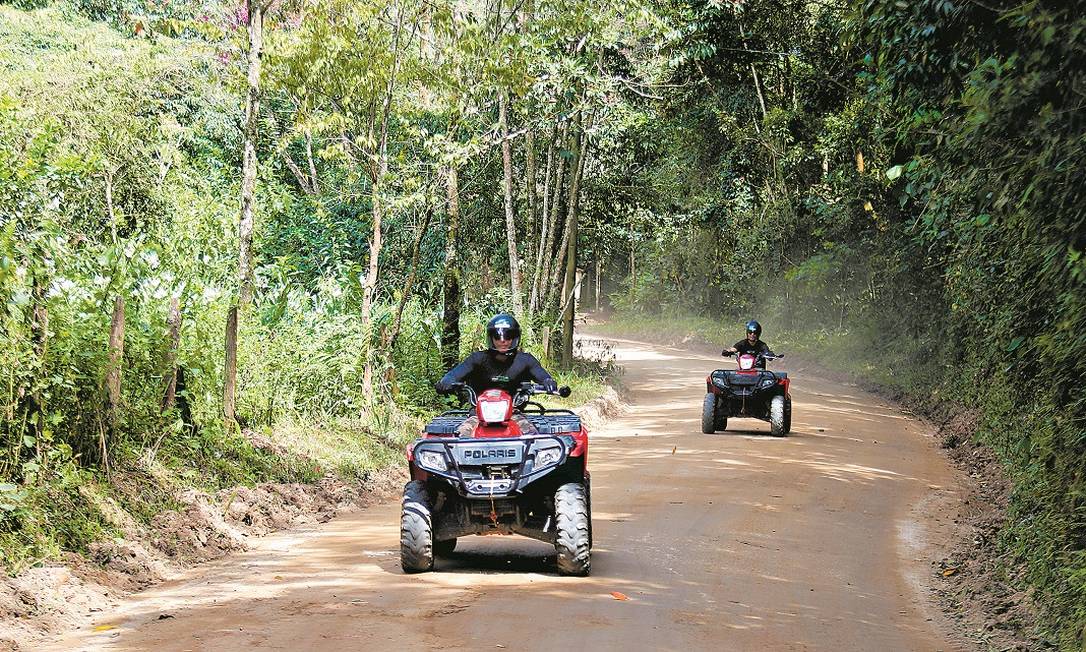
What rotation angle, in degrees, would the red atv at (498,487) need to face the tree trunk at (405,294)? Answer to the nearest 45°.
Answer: approximately 180°

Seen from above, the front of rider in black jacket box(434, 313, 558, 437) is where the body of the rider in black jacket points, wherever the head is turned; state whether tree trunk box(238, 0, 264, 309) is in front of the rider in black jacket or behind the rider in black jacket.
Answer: behind

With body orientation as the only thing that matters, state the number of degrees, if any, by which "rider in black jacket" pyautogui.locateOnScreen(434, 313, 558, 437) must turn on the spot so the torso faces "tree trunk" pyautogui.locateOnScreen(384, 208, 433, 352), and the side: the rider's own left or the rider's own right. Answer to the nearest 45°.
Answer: approximately 180°

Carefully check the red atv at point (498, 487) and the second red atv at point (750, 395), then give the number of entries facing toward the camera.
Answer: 2

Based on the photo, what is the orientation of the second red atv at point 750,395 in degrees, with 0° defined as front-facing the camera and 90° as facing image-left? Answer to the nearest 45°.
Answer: approximately 0°

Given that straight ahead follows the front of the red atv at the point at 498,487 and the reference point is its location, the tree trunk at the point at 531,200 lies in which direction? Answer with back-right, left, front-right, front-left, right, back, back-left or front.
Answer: back

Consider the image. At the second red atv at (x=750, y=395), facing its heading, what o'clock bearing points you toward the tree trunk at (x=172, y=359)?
The tree trunk is roughly at 1 o'clock from the second red atv.

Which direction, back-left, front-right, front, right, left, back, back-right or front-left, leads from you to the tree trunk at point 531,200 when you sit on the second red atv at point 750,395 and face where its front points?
back-right
